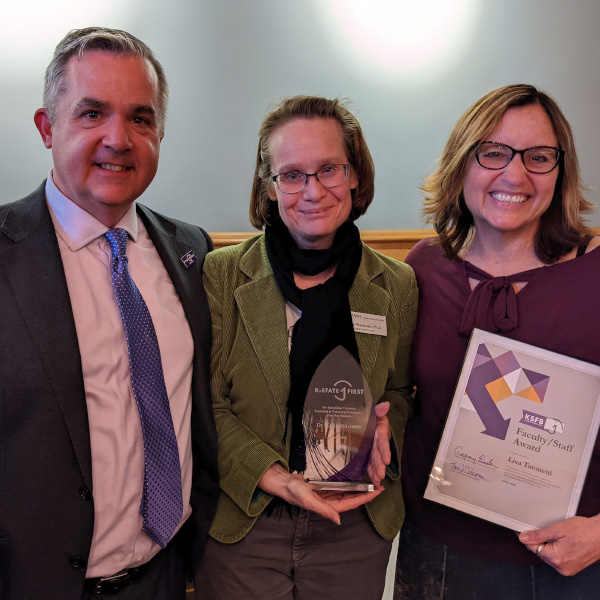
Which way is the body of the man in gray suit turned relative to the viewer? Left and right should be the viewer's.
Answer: facing the viewer and to the right of the viewer
